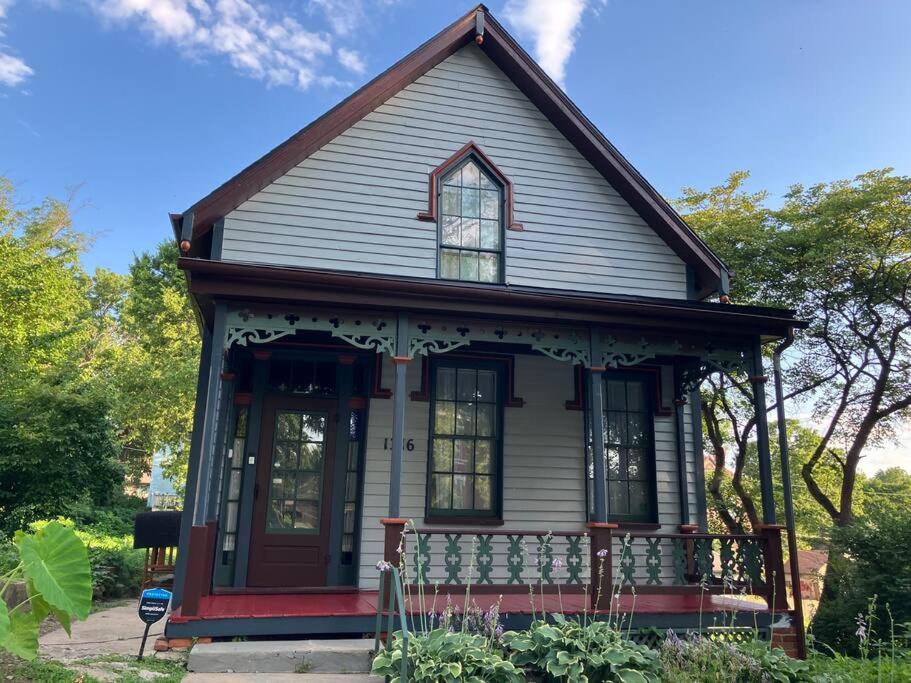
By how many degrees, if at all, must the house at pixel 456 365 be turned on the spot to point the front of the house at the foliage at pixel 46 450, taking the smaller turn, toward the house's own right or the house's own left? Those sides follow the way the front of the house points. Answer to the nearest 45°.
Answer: approximately 135° to the house's own right

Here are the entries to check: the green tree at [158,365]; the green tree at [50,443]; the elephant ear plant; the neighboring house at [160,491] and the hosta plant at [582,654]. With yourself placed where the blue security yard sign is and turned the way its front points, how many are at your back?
3

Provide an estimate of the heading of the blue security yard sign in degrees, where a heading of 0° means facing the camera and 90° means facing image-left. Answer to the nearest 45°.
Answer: approximately 0°

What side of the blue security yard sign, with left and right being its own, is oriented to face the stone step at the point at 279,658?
left

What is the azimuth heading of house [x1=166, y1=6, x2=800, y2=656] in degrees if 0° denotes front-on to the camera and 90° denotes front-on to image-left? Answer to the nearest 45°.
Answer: approximately 0°

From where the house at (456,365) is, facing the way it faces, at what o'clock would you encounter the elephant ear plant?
The elephant ear plant is roughly at 1 o'clock from the house.
